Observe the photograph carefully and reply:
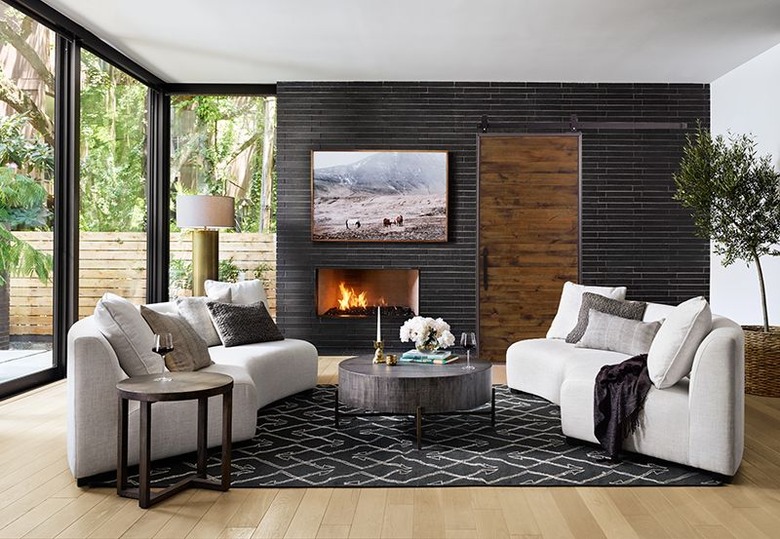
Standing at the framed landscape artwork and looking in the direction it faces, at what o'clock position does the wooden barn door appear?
The wooden barn door is roughly at 9 o'clock from the framed landscape artwork.

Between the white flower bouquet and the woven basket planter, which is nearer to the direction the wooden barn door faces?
the white flower bouquet

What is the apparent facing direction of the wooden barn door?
toward the camera

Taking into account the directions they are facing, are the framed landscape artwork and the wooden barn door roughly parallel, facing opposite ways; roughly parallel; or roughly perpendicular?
roughly parallel

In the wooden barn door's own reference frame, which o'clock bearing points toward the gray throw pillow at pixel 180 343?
The gray throw pillow is roughly at 1 o'clock from the wooden barn door.

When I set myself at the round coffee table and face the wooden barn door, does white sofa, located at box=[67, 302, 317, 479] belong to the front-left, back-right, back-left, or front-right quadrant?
back-left

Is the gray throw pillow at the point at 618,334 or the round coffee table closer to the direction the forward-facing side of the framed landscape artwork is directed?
the round coffee table

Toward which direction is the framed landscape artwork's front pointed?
toward the camera

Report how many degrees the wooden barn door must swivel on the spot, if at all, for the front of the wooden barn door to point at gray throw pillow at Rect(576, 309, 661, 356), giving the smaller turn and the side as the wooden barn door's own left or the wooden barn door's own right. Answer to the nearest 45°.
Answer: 0° — it already faces it

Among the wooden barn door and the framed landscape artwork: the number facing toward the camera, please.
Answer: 2

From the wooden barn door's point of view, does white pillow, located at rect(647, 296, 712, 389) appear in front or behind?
in front

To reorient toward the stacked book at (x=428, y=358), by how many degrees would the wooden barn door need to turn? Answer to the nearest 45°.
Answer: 0° — it already faces it
